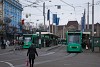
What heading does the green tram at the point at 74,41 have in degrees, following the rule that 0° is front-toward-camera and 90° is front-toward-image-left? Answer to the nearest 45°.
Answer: approximately 0°
